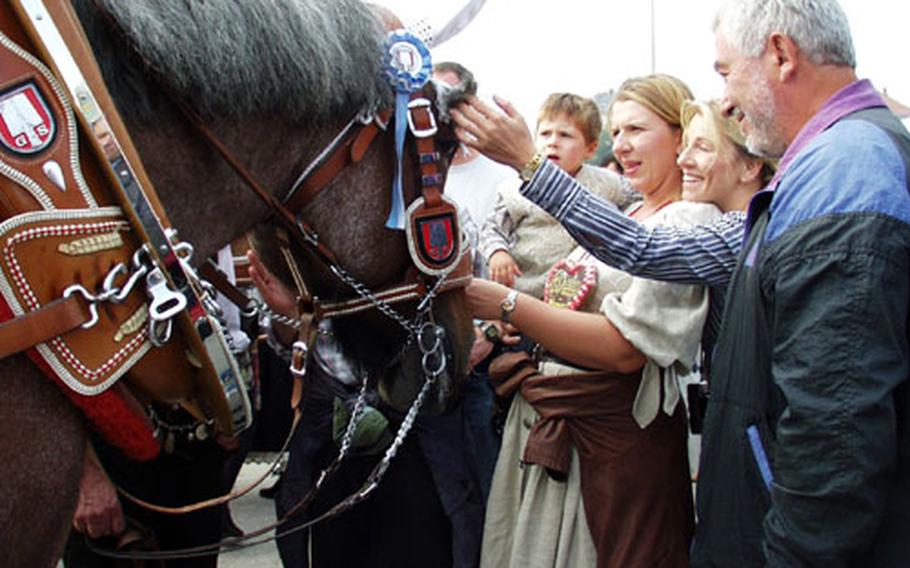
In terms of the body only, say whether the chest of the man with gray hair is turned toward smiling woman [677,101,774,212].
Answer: no

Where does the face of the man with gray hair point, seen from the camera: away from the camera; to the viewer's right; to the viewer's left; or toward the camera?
to the viewer's left

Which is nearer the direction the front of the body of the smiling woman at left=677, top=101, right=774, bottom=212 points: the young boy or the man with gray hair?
the young boy

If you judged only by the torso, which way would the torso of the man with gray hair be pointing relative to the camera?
to the viewer's left

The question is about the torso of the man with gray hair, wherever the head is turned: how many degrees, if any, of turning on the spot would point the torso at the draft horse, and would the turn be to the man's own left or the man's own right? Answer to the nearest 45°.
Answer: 0° — they already face it

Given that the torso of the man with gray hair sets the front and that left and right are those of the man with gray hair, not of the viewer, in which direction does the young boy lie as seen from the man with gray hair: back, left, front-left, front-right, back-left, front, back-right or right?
front-right

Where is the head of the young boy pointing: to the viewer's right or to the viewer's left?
to the viewer's left

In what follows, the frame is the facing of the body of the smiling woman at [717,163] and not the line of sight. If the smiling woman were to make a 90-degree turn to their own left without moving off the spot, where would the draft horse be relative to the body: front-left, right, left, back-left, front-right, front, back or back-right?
front-right

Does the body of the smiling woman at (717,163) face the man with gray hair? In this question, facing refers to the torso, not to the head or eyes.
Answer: no

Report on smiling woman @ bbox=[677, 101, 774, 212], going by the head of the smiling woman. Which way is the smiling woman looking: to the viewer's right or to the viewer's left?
to the viewer's left

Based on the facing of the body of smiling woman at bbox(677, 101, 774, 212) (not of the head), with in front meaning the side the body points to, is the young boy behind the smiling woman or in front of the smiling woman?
in front

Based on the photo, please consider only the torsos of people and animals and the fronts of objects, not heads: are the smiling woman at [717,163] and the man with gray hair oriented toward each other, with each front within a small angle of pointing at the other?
no

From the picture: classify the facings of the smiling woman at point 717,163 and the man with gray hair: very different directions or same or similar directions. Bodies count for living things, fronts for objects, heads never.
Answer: same or similar directions

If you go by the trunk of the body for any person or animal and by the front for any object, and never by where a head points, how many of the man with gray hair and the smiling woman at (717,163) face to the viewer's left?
2

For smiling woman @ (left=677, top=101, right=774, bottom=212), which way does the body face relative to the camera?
to the viewer's left
